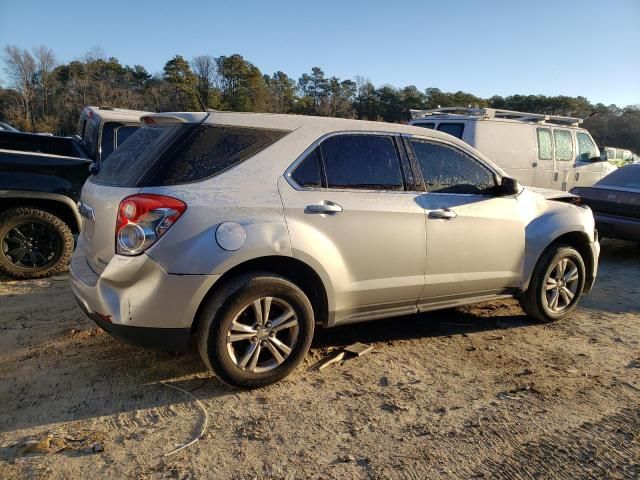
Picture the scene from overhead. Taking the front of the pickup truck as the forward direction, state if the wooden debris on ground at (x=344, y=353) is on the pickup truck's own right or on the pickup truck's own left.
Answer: on the pickup truck's own right

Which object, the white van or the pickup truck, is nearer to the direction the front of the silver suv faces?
the white van

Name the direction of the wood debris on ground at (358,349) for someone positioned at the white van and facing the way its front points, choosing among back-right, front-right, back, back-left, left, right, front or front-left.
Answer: back-right

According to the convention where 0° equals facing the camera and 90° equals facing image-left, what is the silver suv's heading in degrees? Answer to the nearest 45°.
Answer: approximately 225°

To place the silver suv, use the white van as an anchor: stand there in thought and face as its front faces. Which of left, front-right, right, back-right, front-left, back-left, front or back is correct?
back-right

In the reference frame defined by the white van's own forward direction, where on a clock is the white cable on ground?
The white cable on ground is roughly at 5 o'clock from the white van.

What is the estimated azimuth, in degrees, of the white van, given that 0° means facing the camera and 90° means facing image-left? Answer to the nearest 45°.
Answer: approximately 225°

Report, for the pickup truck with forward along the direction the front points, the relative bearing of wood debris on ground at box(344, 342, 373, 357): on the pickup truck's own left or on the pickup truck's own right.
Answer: on the pickup truck's own right
